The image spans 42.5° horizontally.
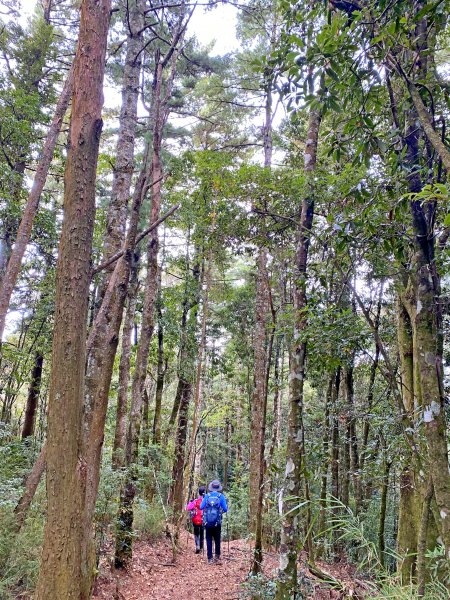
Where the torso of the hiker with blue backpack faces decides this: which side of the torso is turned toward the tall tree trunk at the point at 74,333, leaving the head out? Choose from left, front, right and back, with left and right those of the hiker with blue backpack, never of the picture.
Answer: back

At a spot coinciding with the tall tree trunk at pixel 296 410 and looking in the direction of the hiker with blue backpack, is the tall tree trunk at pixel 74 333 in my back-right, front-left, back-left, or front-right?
back-left

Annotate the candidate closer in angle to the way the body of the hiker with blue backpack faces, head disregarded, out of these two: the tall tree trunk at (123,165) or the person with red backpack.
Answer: the person with red backpack

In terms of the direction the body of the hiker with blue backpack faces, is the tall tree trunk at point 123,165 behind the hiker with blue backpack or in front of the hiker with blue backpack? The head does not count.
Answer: behind

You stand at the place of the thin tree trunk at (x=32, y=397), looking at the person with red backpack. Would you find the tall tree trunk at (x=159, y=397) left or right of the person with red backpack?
left

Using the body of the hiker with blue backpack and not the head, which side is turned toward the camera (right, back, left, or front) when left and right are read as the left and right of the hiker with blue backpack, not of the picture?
back

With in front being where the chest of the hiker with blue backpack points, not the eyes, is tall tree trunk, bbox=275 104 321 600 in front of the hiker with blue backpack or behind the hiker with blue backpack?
behind

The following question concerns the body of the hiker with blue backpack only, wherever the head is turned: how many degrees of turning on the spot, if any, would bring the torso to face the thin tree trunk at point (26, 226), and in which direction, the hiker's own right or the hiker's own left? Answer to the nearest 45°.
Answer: approximately 135° to the hiker's own left
